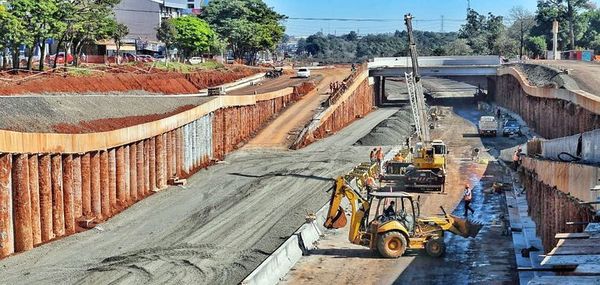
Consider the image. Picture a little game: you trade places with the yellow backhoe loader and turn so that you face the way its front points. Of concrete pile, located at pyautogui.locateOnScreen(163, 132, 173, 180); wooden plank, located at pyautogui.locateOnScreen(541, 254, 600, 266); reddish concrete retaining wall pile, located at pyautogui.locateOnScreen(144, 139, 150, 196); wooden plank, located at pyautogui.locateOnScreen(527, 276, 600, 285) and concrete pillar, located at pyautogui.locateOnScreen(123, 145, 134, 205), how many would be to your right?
2

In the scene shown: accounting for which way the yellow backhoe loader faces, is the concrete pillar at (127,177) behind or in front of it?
behind

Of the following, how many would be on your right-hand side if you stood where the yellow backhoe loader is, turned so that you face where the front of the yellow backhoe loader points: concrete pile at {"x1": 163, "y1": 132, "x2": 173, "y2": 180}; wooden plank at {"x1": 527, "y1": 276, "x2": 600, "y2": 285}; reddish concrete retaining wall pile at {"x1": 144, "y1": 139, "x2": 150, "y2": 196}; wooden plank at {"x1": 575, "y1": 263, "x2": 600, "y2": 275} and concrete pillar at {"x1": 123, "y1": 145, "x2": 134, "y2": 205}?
2

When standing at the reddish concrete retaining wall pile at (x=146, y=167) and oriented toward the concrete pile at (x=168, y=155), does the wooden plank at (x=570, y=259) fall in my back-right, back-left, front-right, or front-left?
back-right

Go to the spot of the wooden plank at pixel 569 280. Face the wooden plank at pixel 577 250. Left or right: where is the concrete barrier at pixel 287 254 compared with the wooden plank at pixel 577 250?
left

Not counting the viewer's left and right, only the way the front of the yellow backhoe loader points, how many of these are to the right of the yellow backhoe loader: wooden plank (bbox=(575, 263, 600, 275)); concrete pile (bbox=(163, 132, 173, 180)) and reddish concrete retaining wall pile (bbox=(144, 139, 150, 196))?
1

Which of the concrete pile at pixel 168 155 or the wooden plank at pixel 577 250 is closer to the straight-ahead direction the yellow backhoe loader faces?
the wooden plank

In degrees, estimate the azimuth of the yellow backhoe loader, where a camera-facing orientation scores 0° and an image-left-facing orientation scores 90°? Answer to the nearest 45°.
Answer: approximately 270°

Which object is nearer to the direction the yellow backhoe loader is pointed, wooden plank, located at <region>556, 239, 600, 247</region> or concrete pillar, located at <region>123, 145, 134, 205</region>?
the wooden plank

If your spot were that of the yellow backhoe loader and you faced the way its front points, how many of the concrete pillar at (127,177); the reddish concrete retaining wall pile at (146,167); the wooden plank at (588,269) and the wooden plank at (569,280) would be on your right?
2

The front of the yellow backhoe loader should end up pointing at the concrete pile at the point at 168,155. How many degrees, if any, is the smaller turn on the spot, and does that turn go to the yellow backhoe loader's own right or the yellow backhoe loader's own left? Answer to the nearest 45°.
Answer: approximately 135° to the yellow backhoe loader's own left

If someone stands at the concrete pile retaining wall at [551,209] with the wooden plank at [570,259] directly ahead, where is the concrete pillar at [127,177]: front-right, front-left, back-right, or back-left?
back-right

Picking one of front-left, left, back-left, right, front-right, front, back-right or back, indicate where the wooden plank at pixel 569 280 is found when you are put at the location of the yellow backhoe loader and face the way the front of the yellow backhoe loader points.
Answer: right

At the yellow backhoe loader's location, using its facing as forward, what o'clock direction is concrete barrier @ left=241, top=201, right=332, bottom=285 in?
The concrete barrier is roughly at 5 o'clock from the yellow backhoe loader.
